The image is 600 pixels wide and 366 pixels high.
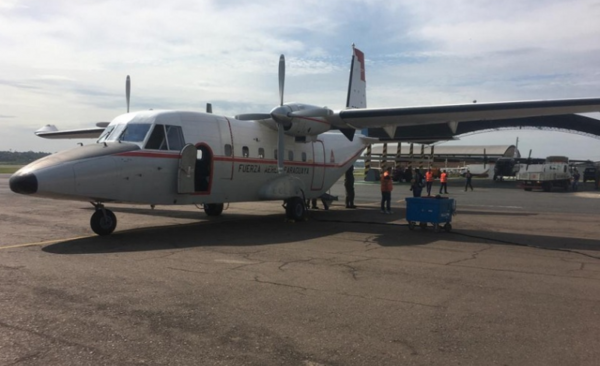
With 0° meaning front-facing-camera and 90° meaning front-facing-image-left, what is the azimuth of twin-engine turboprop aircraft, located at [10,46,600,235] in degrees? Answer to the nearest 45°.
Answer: approximately 45°
